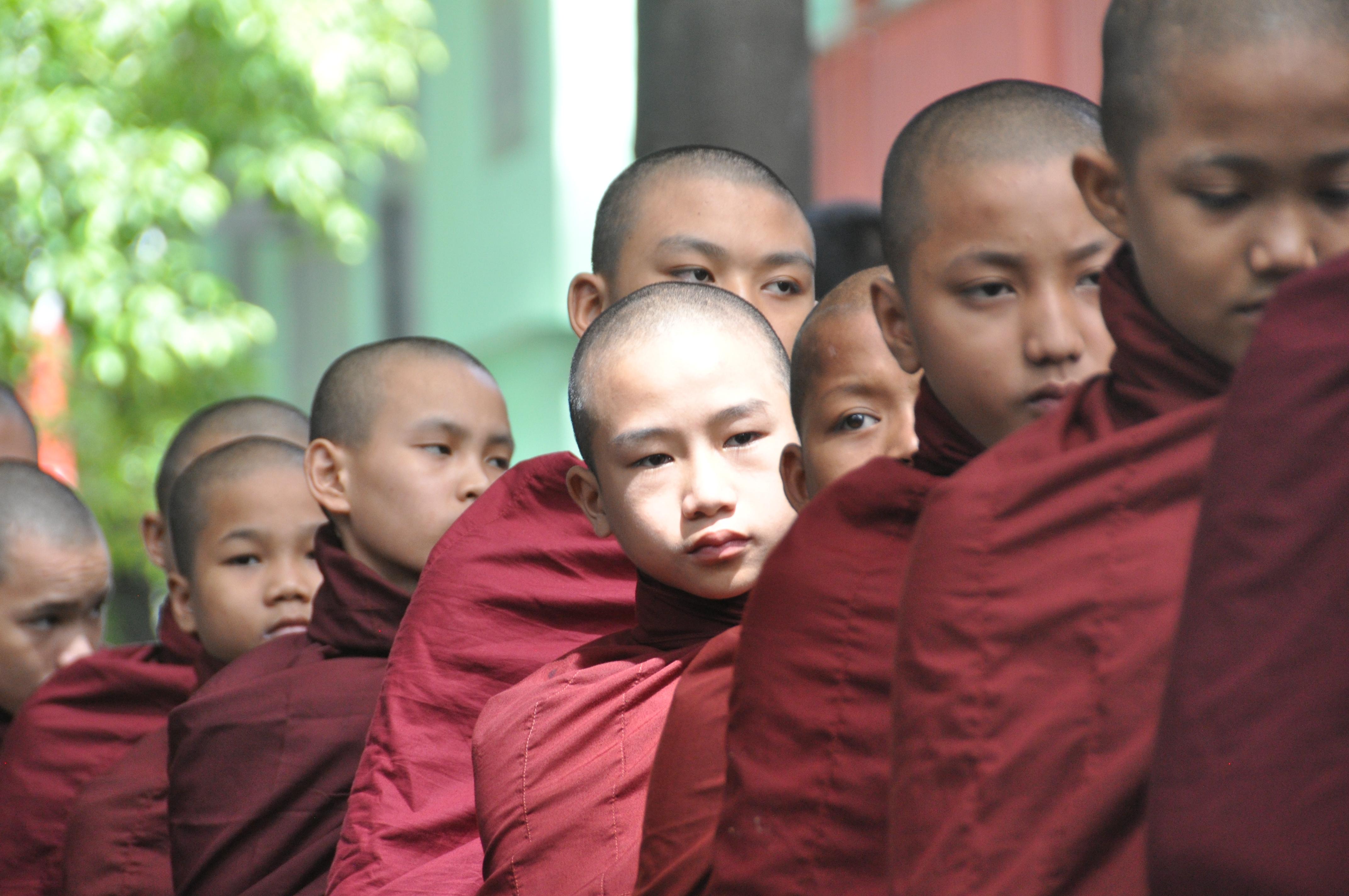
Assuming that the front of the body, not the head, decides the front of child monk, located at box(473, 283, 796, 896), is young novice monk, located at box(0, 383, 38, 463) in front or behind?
behind

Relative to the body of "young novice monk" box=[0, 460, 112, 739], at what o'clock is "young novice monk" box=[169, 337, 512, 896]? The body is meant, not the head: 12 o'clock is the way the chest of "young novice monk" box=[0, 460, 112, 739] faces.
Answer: "young novice monk" box=[169, 337, 512, 896] is roughly at 1 o'clock from "young novice monk" box=[0, 460, 112, 739].

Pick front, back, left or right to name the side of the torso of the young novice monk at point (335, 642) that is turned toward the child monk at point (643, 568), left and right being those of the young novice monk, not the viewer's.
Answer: front

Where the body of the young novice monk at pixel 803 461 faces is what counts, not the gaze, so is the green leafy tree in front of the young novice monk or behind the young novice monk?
behind

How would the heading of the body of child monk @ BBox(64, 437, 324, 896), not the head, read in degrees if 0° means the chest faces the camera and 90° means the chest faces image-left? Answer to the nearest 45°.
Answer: approximately 315°

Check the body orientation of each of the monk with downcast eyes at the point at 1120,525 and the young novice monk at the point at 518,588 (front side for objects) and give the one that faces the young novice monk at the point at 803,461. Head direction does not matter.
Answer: the young novice monk at the point at 518,588

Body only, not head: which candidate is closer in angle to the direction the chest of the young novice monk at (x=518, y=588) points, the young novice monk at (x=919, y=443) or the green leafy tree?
the young novice monk

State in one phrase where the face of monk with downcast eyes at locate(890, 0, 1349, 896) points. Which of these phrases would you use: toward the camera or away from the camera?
toward the camera
